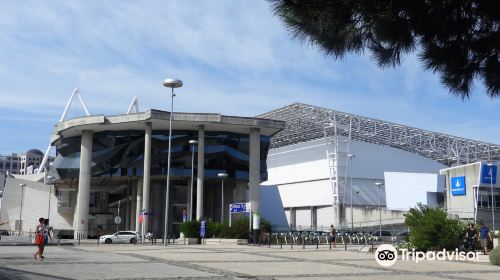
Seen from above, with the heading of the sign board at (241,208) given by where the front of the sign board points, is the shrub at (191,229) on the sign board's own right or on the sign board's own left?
on the sign board's own right

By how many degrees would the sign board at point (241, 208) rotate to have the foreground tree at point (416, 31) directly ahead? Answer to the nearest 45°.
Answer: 0° — it already faces it

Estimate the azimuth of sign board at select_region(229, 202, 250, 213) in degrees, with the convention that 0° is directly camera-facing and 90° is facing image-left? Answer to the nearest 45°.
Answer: approximately 0°

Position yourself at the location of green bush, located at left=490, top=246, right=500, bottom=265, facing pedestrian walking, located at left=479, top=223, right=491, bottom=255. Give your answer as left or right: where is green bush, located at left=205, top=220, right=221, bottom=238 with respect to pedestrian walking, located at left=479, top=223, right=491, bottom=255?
left

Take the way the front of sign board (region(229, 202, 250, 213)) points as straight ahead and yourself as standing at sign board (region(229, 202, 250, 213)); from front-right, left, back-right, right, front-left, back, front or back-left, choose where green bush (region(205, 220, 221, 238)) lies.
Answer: back-right

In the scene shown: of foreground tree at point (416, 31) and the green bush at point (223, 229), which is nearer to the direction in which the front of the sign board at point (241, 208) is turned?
the foreground tree
